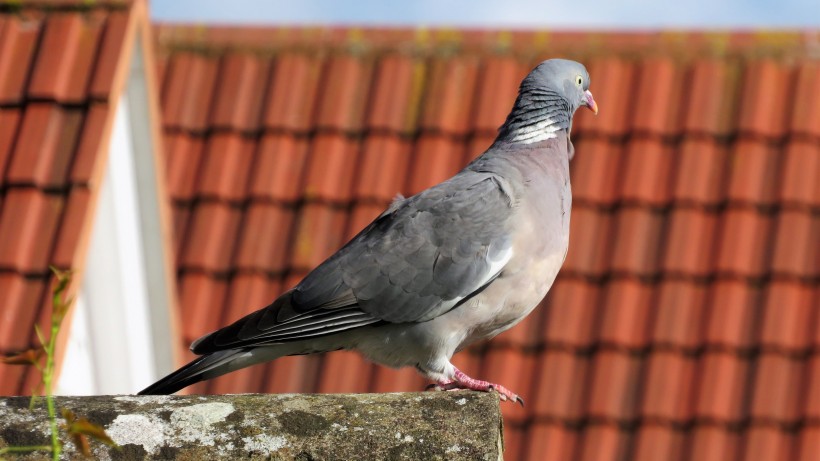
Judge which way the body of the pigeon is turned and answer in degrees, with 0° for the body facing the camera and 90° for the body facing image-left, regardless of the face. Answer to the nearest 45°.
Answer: approximately 270°
